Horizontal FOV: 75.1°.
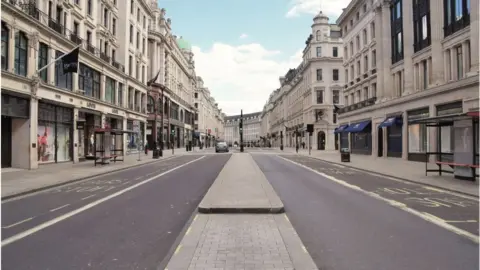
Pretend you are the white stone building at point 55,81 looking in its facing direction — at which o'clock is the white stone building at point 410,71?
the white stone building at point 410,71 is roughly at 11 o'clock from the white stone building at point 55,81.

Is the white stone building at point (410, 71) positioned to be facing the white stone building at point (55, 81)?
yes

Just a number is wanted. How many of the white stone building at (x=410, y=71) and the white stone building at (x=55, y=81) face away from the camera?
0

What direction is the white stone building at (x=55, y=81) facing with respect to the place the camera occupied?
facing the viewer and to the right of the viewer
